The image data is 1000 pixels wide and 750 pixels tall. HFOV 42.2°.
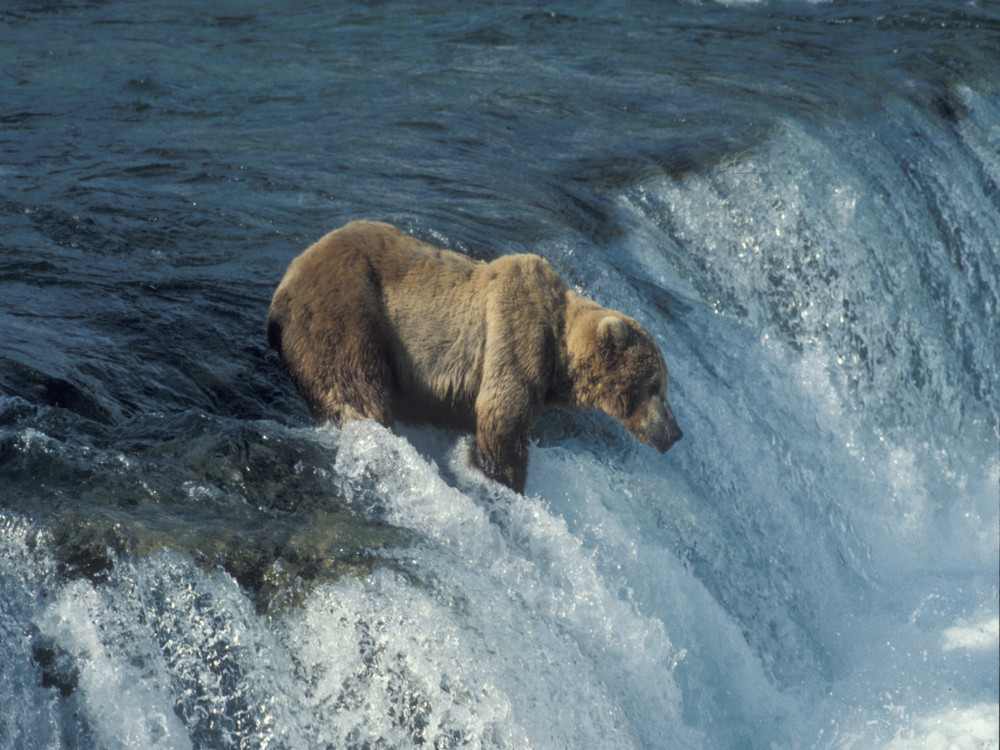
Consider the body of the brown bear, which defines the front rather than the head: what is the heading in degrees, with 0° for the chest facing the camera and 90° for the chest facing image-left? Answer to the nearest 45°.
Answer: approximately 270°
